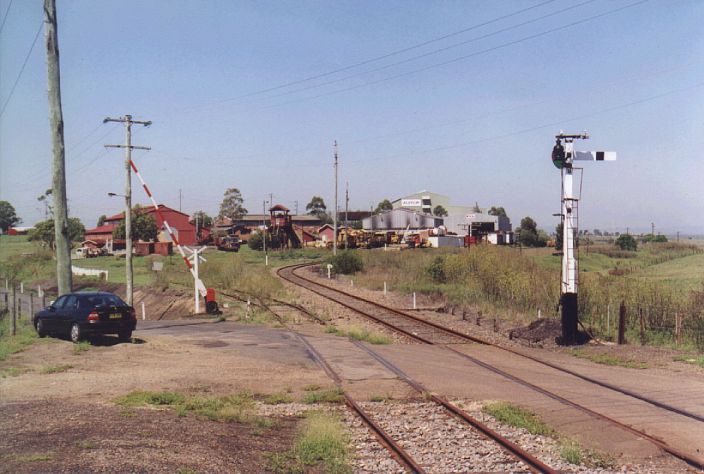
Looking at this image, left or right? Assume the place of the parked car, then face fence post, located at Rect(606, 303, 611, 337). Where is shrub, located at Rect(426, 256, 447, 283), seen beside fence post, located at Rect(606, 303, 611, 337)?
left

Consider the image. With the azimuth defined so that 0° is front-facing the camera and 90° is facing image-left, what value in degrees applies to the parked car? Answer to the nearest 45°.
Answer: approximately 135°

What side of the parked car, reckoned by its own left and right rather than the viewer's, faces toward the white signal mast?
back

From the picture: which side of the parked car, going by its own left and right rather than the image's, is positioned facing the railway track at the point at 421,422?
back

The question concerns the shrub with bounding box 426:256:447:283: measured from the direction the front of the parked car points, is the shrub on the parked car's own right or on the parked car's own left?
on the parked car's own right

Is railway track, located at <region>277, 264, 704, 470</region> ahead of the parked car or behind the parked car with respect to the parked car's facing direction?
behind
